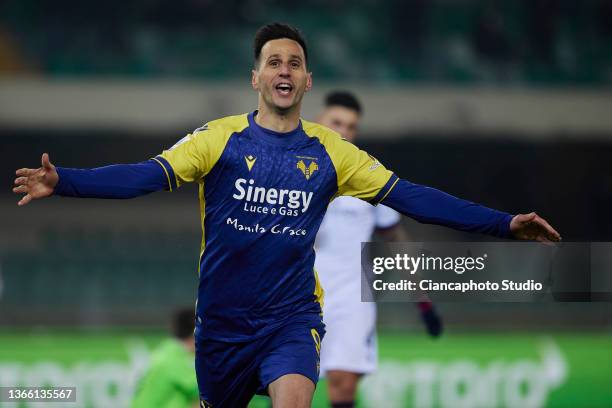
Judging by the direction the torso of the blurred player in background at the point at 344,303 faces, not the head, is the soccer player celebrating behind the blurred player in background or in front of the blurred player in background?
in front

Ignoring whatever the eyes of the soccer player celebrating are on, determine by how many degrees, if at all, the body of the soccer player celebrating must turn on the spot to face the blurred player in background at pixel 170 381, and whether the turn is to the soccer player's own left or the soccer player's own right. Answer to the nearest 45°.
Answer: approximately 180°

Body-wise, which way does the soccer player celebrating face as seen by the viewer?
toward the camera

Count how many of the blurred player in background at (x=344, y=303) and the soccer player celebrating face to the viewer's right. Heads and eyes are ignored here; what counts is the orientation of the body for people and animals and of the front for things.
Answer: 0

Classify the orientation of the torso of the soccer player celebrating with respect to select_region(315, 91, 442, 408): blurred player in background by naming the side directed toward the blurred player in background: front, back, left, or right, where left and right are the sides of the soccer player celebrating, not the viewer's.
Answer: back

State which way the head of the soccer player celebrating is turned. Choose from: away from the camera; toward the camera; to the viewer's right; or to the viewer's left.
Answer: toward the camera

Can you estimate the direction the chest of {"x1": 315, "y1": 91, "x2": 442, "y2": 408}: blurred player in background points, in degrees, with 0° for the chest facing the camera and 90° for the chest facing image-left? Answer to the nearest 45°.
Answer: approximately 45°
